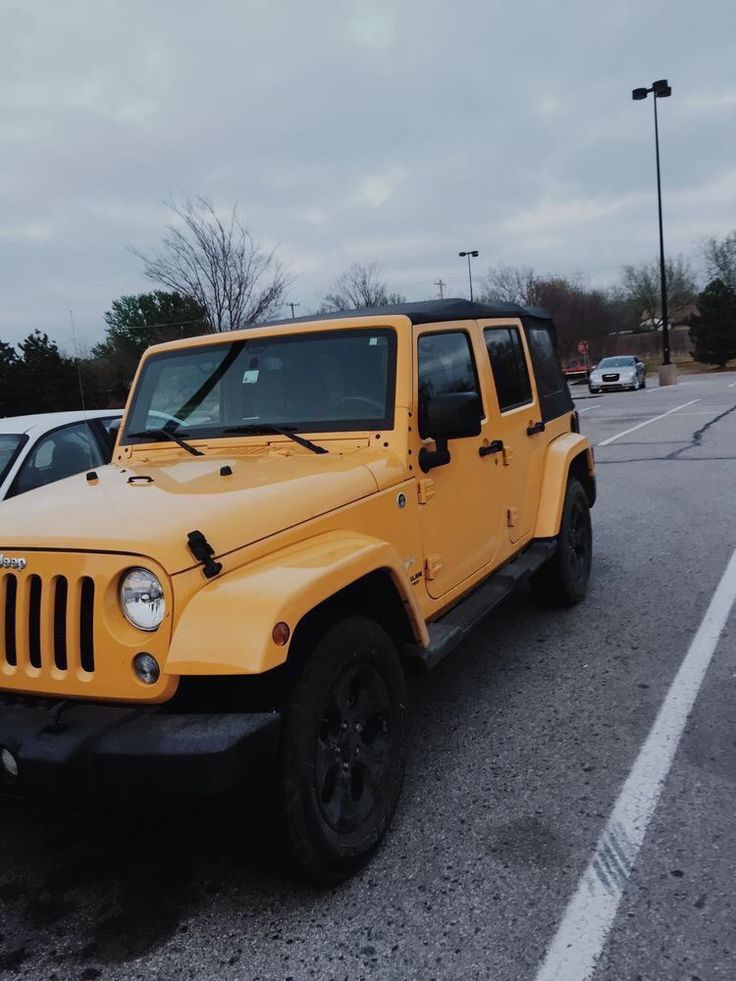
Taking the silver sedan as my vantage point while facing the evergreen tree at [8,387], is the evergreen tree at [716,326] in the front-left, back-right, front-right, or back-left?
back-right

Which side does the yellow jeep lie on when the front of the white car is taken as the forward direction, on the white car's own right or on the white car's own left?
on the white car's own left

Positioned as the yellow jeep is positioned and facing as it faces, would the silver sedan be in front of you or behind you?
behind

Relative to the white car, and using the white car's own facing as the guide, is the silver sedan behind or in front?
behind

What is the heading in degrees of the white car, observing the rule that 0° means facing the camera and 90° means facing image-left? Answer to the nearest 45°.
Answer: approximately 45°

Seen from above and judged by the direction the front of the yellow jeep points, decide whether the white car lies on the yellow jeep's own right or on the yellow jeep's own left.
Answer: on the yellow jeep's own right

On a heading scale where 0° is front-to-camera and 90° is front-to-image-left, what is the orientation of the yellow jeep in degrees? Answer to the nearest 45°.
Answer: approximately 45°

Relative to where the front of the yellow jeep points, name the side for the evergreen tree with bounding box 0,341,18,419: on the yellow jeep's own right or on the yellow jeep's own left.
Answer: on the yellow jeep's own right

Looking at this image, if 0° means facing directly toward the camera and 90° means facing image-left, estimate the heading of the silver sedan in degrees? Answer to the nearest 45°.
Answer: approximately 45°
